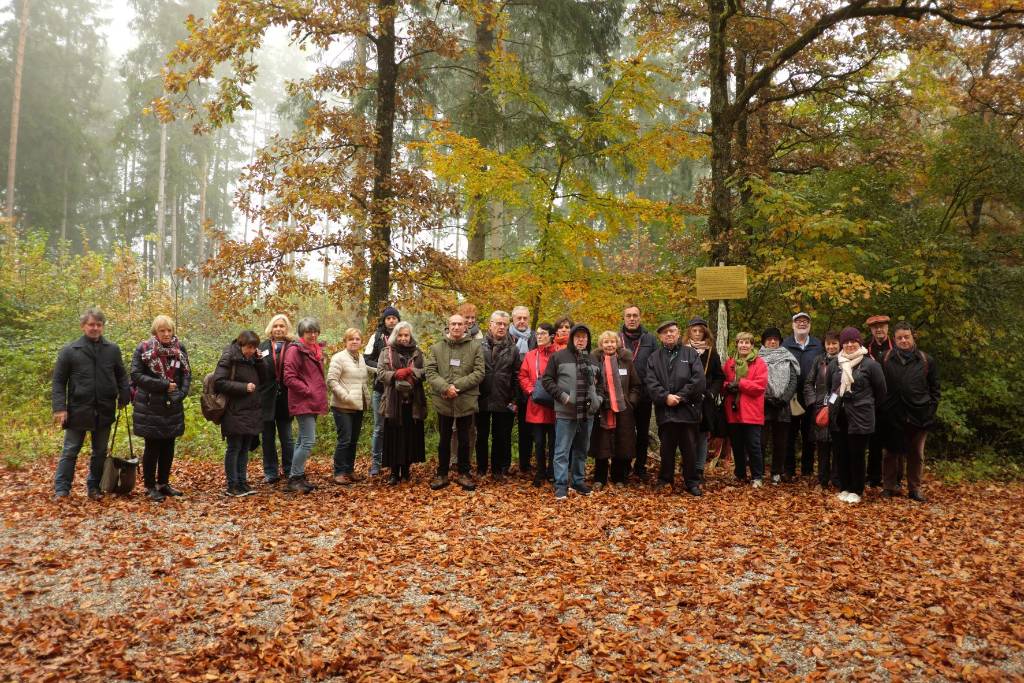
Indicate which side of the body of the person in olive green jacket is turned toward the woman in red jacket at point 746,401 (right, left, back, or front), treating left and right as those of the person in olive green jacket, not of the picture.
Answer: left

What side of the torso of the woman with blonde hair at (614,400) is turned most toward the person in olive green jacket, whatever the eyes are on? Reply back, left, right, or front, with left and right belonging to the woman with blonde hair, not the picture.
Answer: right

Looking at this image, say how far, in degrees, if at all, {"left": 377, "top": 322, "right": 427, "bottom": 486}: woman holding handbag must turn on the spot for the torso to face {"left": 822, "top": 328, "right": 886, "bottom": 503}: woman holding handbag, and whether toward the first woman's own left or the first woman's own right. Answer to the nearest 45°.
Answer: approximately 90° to the first woman's own left

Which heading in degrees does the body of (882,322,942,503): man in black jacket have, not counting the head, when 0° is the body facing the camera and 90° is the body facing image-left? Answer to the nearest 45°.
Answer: approximately 0°

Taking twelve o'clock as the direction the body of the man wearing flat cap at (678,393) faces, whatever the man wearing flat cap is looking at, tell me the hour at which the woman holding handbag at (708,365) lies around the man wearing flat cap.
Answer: The woman holding handbag is roughly at 7 o'clock from the man wearing flat cap.

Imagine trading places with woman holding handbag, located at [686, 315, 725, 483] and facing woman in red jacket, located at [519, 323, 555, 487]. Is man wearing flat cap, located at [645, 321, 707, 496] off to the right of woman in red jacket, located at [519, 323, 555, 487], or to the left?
left

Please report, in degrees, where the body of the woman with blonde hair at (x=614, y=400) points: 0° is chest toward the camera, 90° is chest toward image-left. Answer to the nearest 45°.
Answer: approximately 0°
